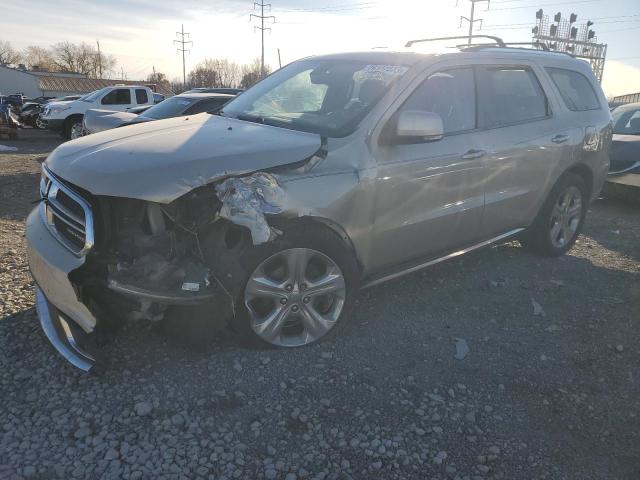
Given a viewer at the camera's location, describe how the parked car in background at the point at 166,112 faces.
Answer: facing the viewer and to the left of the viewer

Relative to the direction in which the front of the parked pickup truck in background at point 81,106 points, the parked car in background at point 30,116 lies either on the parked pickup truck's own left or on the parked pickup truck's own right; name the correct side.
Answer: on the parked pickup truck's own right

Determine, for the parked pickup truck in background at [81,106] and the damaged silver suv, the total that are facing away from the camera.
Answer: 0

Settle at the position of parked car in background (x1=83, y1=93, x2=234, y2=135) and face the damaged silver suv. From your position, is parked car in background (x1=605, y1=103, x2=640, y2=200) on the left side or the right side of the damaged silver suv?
left

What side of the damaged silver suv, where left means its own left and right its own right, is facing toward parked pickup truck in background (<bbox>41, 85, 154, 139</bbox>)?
right

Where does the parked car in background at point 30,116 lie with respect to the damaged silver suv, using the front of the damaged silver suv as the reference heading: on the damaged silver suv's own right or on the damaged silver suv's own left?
on the damaged silver suv's own right

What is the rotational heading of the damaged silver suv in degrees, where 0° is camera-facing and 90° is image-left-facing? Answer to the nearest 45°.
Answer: approximately 45°

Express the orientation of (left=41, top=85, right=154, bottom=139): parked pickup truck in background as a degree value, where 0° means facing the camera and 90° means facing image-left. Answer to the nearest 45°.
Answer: approximately 45°
